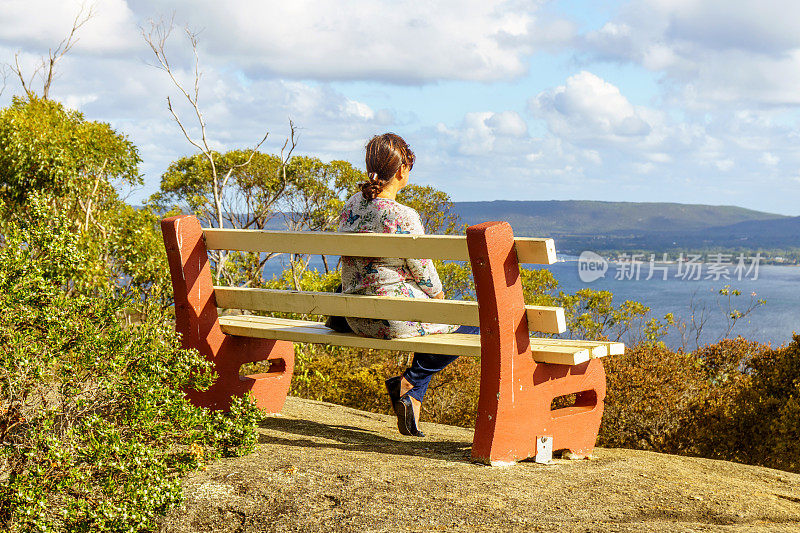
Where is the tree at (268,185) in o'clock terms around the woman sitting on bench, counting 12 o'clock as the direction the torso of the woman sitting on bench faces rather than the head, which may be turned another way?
The tree is roughly at 10 o'clock from the woman sitting on bench.

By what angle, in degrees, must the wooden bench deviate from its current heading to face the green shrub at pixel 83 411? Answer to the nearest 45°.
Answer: approximately 135° to its left

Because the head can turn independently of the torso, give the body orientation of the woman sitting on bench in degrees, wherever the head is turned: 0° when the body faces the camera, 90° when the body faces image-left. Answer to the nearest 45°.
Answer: approximately 225°

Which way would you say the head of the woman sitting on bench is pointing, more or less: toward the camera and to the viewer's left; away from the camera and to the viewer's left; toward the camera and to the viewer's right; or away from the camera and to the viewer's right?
away from the camera and to the viewer's right

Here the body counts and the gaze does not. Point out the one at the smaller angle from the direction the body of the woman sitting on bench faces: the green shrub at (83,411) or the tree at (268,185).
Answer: the tree

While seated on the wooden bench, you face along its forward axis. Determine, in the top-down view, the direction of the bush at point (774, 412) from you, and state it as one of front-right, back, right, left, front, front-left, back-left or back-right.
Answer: front

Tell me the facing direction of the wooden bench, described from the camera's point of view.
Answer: facing away from the viewer and to the right of the viewer

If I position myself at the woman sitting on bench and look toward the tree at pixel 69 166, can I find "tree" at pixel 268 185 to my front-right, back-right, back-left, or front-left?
front-right

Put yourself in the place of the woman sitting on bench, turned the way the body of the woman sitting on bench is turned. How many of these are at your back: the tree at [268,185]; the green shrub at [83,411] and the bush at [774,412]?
1
